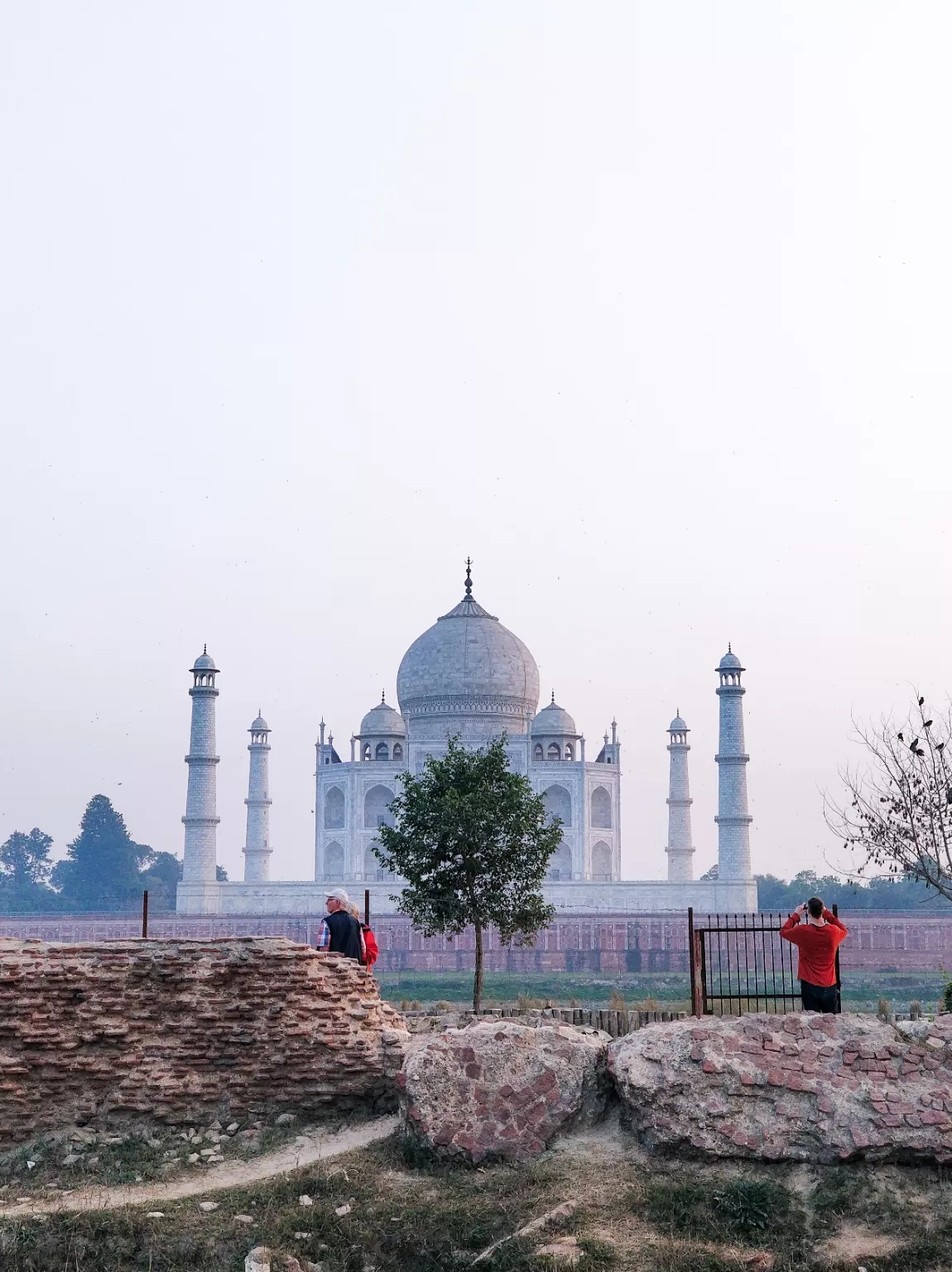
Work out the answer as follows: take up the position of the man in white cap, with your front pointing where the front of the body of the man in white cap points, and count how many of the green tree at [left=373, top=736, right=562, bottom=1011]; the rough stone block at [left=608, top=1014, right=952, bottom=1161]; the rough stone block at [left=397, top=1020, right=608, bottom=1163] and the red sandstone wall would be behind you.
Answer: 2

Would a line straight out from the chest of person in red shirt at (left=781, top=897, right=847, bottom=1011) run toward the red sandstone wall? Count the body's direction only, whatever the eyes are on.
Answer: yes

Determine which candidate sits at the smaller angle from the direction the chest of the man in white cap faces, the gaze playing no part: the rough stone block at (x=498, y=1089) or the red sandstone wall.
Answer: the red sandstone wall

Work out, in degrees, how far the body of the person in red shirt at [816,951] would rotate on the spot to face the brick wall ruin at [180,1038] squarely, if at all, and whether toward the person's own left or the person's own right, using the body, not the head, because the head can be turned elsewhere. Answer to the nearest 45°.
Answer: approximately 90° to the person's own left

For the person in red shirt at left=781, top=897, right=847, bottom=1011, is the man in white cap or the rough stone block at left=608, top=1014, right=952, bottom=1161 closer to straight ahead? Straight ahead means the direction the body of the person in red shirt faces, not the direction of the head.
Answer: the man in white cap

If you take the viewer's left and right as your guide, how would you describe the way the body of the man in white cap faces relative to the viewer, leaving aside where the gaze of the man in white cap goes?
facing away from the viewer and to the left of the viewer

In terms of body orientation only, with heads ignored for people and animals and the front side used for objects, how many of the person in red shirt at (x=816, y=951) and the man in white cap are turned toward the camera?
0

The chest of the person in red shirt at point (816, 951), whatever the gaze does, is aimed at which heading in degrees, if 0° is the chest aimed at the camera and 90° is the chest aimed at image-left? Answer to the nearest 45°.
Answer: approximately 180°

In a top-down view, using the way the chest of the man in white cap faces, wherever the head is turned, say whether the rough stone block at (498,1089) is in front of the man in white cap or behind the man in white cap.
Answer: behind

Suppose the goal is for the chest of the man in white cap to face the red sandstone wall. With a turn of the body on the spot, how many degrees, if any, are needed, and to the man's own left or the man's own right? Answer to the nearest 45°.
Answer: approximately 45° to the man's own right

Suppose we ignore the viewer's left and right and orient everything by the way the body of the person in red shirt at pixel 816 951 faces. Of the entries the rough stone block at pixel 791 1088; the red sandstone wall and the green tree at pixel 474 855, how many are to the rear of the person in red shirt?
1

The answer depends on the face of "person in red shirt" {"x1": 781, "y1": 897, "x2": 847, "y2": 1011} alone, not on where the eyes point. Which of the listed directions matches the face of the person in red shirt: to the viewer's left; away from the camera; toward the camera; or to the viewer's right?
away from the camera

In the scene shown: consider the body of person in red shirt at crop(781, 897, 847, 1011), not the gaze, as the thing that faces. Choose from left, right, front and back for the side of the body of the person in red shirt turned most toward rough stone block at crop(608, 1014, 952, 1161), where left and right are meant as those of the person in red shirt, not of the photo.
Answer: back
